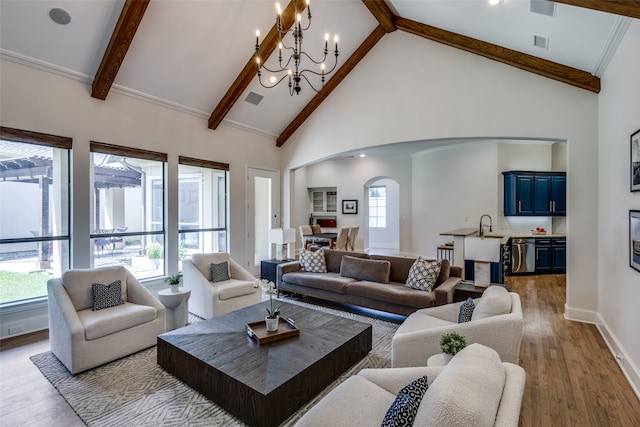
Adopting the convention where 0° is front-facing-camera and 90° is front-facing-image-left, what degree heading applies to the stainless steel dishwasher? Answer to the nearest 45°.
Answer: approximately 0°

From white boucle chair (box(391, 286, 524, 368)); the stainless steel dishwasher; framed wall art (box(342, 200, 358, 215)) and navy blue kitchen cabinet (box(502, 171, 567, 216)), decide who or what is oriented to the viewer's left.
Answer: the white boucle chair

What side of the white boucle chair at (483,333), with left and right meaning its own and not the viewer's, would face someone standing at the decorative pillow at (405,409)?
left

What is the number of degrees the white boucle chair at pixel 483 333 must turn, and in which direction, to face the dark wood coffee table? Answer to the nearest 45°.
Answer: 0° — it already faces it

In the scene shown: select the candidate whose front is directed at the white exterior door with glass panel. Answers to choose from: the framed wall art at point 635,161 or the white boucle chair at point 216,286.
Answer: the framed wall art

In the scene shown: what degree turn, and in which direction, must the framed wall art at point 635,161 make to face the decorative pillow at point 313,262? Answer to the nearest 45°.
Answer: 0° — it already faces it

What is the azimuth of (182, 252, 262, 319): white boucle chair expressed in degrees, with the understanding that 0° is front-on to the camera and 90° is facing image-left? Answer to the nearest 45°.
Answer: approximately 315°

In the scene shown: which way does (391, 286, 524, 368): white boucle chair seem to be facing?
to the viewer's left

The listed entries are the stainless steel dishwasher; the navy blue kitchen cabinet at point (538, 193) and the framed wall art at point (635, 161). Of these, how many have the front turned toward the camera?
2

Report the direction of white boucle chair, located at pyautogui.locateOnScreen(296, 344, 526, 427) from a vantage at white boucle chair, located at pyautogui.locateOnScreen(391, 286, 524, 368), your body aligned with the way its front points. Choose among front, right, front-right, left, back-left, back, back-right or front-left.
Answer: left

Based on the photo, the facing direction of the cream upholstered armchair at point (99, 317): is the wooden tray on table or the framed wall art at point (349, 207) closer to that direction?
the wooden tray on table
